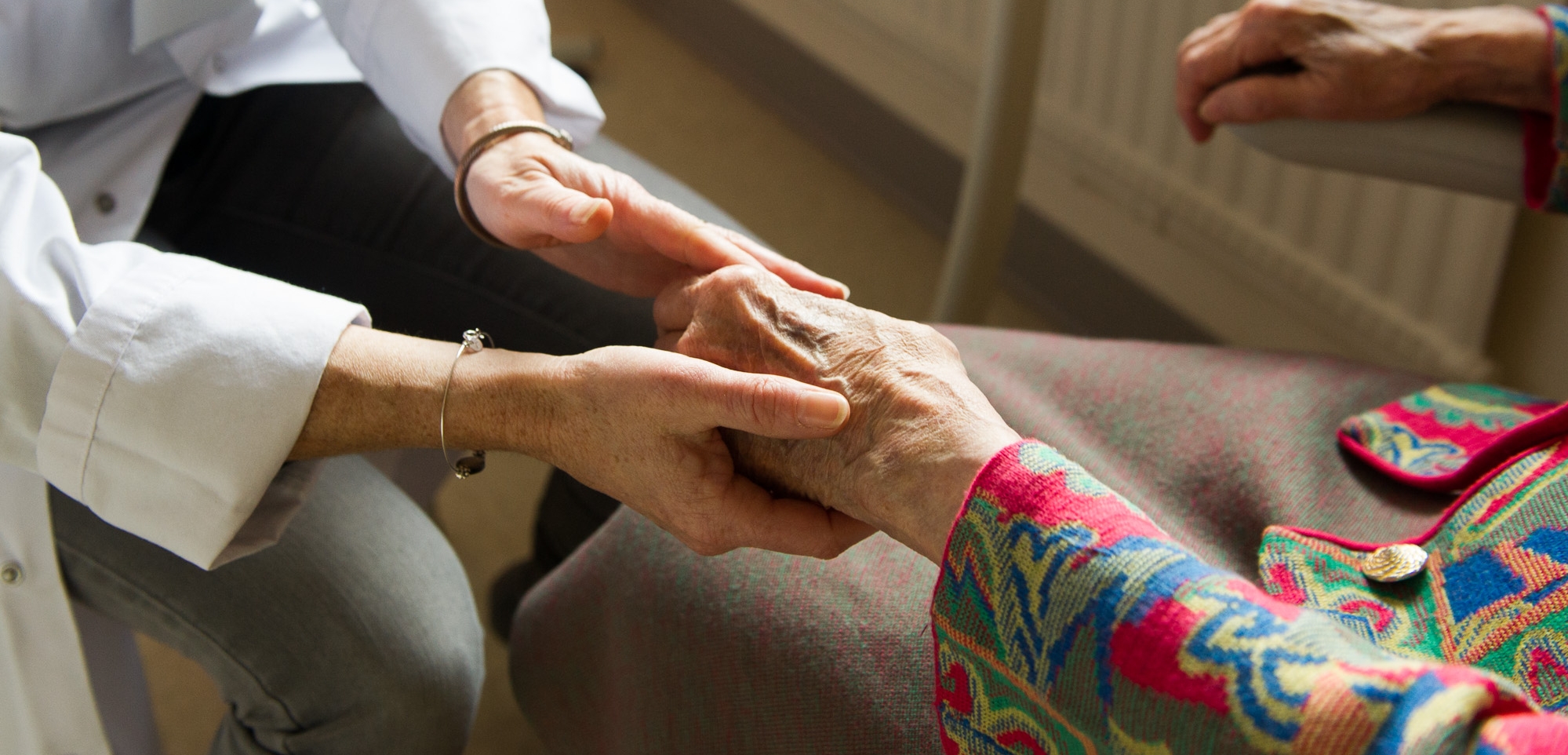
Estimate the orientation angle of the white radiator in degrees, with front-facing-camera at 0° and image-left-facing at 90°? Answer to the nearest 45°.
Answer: approximately 45°
